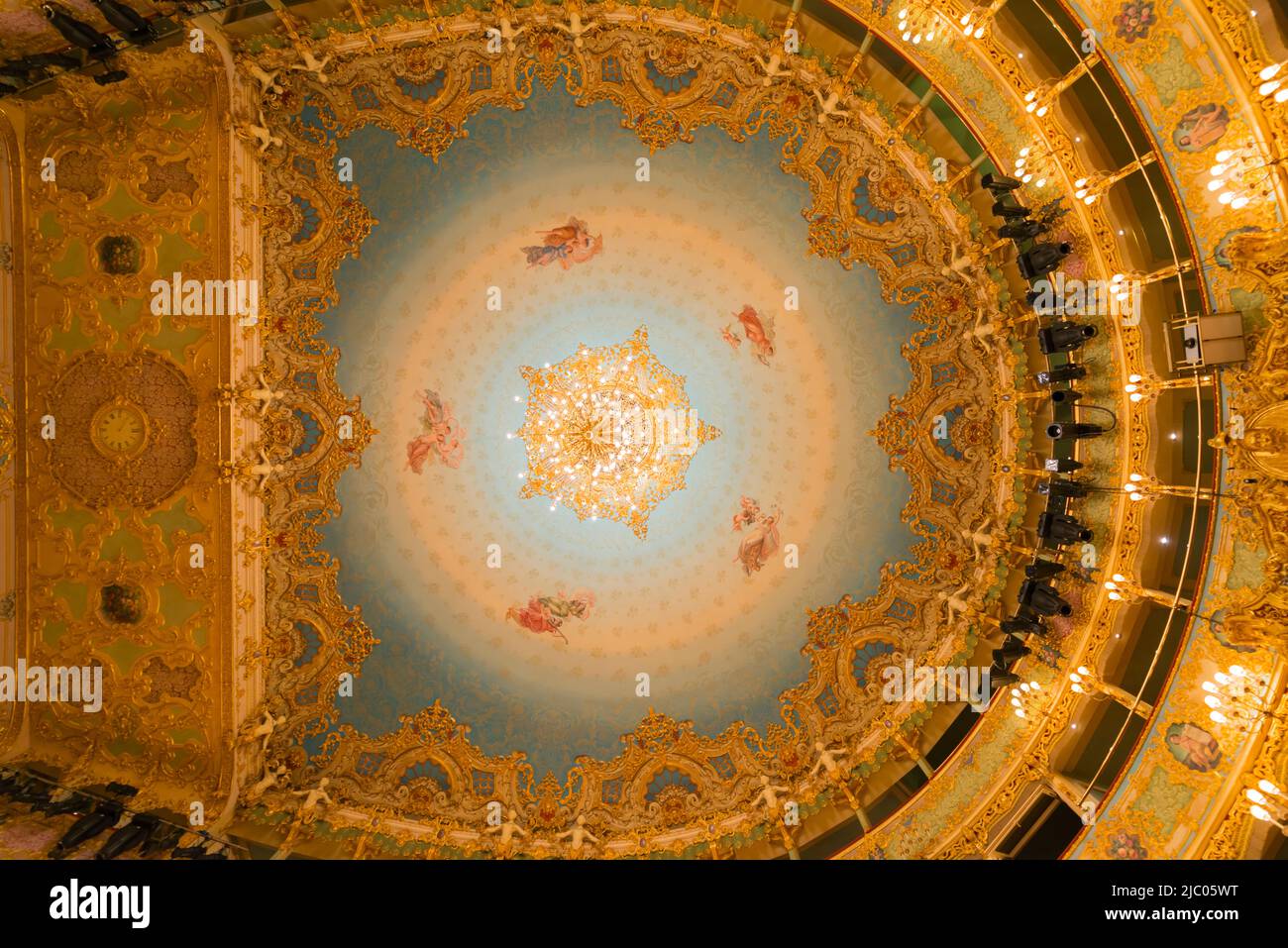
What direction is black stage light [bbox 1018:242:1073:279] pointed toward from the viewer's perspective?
to the viewer's left

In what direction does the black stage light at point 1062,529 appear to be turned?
to the viewer's left

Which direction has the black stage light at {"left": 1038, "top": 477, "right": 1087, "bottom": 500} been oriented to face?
to the viewer's left

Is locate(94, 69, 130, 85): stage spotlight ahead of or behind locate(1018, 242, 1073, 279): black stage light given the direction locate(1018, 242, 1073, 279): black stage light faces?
ahead

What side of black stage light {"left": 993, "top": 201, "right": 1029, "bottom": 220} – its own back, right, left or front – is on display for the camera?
left

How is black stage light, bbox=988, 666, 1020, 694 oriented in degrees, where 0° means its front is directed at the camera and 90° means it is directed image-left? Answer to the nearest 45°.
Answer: approximately 90°

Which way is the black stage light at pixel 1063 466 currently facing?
to the viewer's left
